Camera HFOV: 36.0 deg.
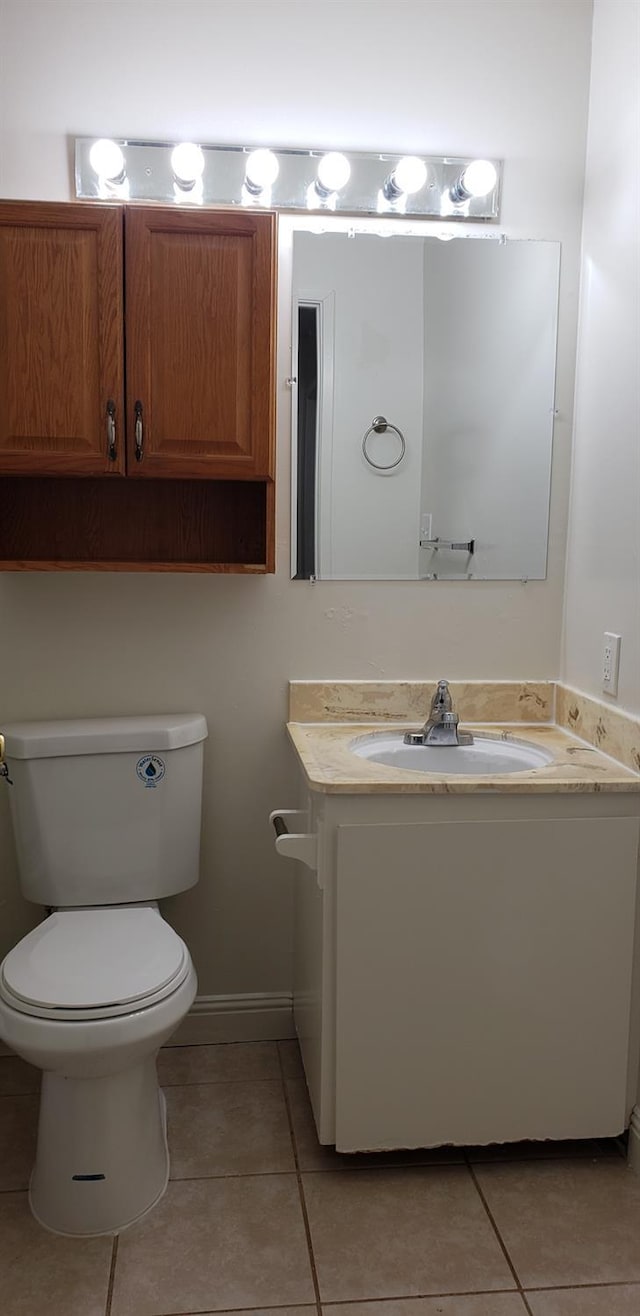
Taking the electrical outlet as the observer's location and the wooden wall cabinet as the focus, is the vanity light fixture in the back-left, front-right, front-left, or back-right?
front-right

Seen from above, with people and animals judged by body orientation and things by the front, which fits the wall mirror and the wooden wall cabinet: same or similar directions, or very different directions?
same or similar directions

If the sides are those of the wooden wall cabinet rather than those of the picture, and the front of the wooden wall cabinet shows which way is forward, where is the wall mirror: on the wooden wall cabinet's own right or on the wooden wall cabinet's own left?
on the wooden wall cabinet's own left

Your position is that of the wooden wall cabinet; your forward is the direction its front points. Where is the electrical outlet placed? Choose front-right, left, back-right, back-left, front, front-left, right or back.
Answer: left

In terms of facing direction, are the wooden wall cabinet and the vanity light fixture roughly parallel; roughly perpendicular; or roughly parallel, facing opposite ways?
roughly parallel

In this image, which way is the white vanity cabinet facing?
toward the camera

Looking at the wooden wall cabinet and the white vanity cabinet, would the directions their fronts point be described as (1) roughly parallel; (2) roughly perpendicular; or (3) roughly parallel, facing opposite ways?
roughly parallel

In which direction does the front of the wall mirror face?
toward the camera

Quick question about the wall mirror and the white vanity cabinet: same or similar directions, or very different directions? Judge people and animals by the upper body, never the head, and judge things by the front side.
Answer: same or similar directions
